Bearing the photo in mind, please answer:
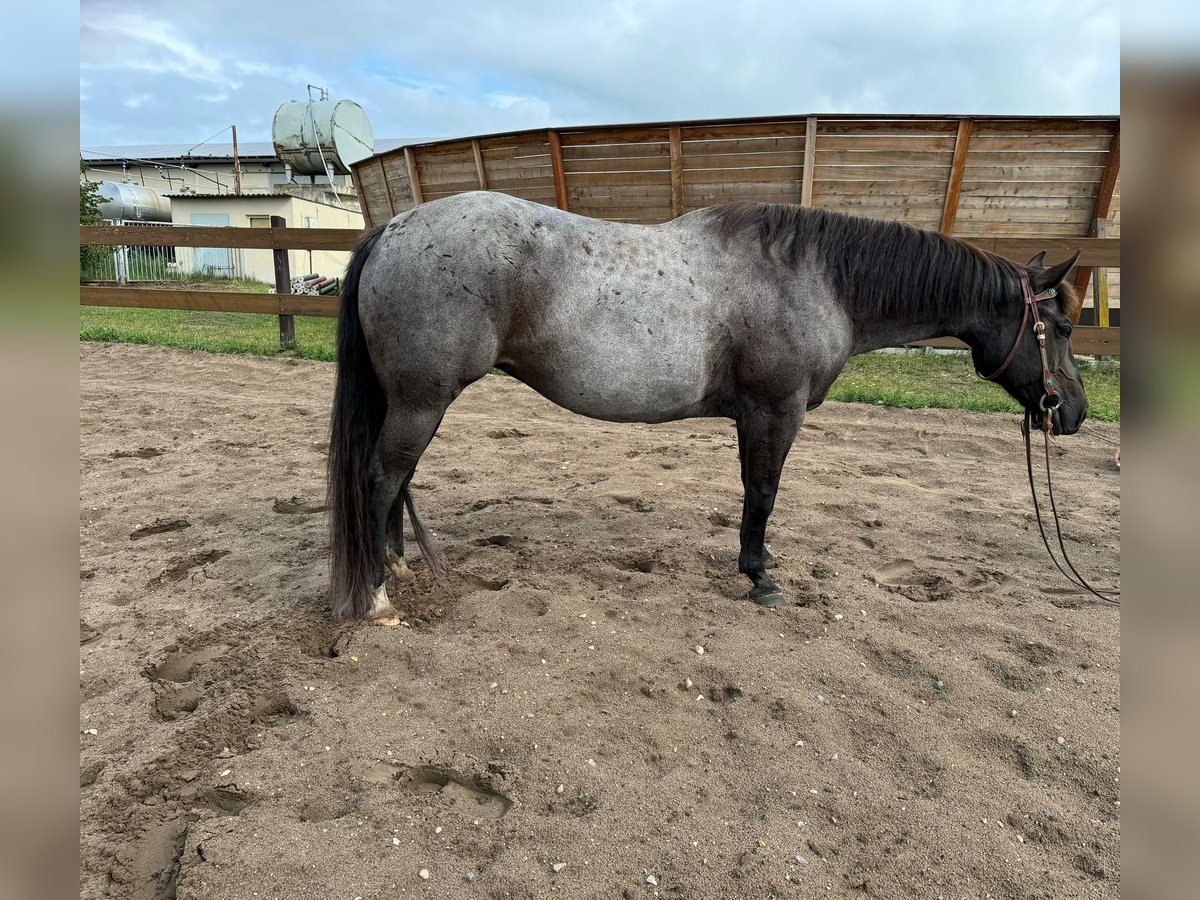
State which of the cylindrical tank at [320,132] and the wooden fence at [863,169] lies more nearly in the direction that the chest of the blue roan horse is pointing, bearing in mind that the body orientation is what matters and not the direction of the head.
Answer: the wooden fence

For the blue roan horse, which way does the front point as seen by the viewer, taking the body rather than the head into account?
to the viewer's right

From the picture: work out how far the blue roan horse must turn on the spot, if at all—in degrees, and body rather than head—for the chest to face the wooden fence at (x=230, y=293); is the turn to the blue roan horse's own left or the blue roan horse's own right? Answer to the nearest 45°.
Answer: approximately 135° to the blue roan horse's own left

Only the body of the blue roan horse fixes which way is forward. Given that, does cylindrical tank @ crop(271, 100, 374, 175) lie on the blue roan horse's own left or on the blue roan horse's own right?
on the blue roan horse's own left

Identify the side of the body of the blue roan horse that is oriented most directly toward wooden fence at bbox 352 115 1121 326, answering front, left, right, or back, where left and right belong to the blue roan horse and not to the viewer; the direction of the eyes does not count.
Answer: left

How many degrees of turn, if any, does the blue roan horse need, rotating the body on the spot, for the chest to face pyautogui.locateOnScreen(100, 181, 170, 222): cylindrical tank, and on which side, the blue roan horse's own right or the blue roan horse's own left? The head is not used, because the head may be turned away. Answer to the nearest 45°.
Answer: approximately 135° to the blue roan horse's own left

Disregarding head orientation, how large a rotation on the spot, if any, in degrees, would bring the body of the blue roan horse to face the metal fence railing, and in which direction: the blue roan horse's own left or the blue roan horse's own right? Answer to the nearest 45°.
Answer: approximately 135° to the blue roan horse's own left
